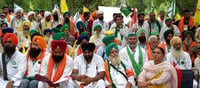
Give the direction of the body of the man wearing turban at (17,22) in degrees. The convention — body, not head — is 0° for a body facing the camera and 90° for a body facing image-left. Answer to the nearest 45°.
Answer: approximately 0°

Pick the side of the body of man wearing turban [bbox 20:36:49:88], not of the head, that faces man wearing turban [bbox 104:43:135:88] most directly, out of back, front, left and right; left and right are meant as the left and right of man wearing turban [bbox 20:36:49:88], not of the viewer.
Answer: left

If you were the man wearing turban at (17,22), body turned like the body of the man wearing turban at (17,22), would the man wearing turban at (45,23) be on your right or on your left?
on your left

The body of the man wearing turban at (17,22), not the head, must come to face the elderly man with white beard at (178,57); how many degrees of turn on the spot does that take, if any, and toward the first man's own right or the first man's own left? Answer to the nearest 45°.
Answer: approximately 45° to the first man's own left

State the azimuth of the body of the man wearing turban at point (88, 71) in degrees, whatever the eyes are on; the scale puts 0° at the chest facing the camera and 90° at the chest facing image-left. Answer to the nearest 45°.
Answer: approximately 0°

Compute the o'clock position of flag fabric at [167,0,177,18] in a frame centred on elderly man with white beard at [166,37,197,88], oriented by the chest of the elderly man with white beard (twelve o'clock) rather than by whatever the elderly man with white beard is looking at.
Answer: The flag fabric is roughly at 6 o'clock from the elderly man with white beard.

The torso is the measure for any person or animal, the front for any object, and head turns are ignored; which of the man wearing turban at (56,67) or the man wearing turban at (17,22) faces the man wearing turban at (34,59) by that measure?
the man wearing turban at (17,22)
